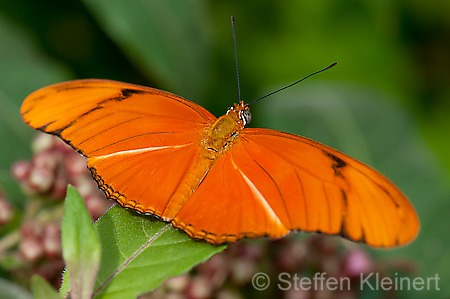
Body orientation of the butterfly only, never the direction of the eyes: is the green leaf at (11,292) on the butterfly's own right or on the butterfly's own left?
on the butterfly's own left

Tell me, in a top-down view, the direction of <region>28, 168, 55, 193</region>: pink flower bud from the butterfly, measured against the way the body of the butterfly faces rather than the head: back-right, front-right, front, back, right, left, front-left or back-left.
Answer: left

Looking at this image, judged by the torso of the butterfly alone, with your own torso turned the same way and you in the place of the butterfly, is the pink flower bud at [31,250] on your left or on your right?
on your left

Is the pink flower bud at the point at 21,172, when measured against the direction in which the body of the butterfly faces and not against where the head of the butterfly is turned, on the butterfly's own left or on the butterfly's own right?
on the butterfly's own left

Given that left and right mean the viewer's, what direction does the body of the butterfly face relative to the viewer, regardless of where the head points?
facing away from the viewer and to the right of the viewer

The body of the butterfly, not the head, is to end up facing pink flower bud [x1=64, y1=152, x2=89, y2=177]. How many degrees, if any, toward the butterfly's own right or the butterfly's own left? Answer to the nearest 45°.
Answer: approximately 90° to the butterfly's own left
